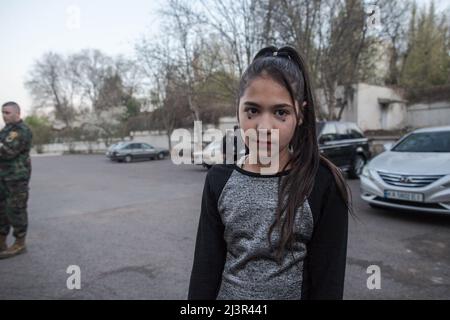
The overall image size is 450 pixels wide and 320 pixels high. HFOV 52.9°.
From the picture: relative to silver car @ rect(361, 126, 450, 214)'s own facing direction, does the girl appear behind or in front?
in front

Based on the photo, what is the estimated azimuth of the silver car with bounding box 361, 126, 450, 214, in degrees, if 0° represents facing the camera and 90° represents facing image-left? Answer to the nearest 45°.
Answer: approximately 45°

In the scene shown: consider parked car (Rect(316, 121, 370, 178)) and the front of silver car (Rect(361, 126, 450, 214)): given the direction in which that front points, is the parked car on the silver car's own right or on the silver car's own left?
on the silver car's own right

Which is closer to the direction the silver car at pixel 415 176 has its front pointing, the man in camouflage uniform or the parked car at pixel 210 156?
the man in camouflage uniform

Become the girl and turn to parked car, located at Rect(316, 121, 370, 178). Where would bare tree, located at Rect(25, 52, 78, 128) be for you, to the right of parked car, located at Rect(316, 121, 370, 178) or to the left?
left

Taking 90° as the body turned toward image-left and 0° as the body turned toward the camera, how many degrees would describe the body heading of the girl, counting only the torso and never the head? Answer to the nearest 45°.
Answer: approximately 0°
